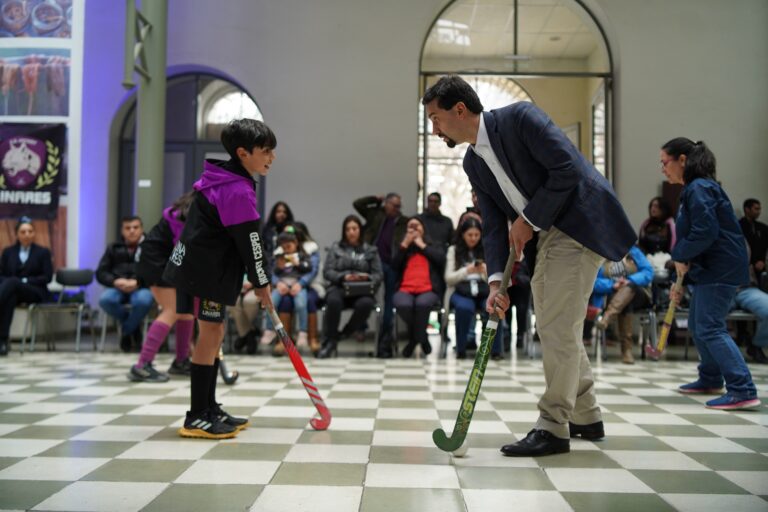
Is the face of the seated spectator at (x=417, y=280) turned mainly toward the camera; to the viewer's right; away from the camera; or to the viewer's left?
toward the camera

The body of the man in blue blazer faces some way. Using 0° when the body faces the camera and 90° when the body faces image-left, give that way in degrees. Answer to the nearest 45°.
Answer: approximately 90°

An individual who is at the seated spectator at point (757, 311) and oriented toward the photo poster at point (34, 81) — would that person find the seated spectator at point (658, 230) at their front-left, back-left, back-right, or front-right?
front-right

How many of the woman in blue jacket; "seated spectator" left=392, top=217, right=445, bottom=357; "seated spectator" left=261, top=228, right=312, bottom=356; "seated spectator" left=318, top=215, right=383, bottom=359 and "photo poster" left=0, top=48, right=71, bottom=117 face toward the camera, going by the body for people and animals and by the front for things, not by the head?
4

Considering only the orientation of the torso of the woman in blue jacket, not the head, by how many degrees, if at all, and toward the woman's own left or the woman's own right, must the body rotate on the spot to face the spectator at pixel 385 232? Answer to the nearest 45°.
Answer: approximately 45° to the woman's own right

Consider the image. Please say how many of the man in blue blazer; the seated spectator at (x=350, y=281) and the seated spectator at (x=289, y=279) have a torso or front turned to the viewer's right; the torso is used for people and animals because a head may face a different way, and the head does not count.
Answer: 0

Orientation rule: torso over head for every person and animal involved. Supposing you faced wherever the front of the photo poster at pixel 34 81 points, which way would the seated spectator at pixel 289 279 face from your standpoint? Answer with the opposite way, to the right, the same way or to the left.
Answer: the same way

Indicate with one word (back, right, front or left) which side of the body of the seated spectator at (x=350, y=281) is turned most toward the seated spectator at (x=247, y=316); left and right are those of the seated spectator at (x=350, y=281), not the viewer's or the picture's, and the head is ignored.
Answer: right

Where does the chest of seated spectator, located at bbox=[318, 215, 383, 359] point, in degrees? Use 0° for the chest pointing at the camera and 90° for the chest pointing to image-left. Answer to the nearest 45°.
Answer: approximately 0°

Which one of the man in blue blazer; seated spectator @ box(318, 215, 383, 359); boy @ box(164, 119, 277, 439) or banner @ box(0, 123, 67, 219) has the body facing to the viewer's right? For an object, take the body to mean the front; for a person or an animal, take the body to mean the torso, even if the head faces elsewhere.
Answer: the boy

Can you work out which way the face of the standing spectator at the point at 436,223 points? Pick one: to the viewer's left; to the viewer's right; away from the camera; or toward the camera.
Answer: toward the camera

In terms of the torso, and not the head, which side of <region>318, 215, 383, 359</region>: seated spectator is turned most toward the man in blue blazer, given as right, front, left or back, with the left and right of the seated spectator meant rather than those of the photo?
front

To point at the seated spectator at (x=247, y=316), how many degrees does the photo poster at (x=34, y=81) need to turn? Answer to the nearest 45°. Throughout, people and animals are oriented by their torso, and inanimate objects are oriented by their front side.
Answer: approximately 45° to its left

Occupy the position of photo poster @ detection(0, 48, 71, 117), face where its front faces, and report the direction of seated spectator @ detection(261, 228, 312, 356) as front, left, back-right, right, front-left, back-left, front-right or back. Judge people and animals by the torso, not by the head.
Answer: front-left

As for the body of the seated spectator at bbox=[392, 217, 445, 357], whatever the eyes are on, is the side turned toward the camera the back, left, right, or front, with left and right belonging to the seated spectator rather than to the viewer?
front
